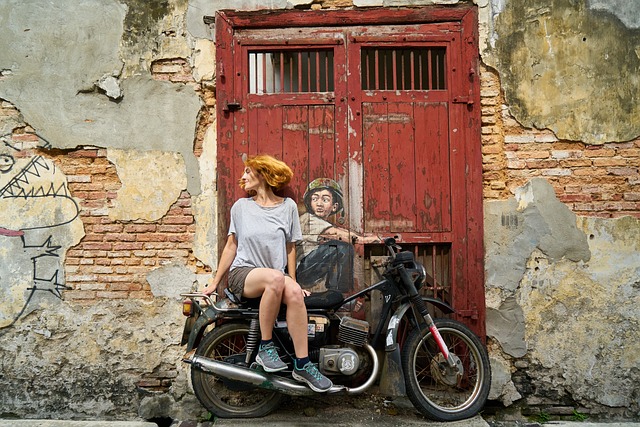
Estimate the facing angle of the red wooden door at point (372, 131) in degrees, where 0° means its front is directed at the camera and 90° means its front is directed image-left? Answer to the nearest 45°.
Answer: approximately 0°

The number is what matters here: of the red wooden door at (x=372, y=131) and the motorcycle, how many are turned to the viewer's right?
1

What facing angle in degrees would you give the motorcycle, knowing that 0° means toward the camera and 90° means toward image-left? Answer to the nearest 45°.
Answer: approximately 270°

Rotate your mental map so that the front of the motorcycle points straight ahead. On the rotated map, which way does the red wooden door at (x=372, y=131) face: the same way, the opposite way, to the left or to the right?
to the right
